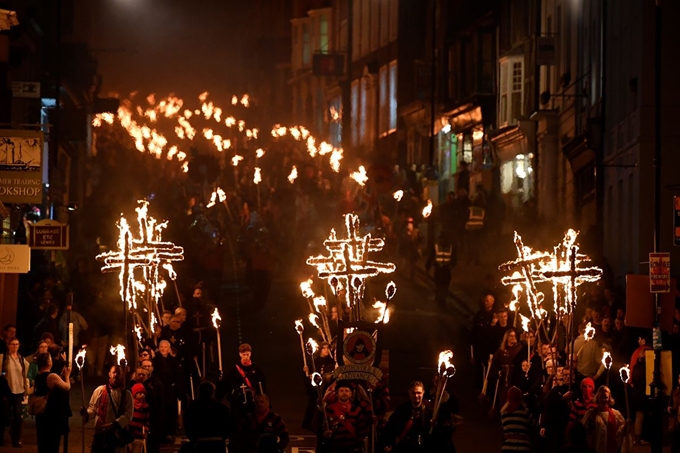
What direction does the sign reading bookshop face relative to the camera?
toward the camera

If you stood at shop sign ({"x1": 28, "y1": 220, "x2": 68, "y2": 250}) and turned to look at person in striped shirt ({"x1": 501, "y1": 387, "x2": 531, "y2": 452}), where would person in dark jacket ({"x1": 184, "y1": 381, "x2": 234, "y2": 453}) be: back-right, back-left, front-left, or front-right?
front-right

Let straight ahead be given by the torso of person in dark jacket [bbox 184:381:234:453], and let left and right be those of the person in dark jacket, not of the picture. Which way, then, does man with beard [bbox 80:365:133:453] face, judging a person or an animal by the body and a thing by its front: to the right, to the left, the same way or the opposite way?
the opposite way

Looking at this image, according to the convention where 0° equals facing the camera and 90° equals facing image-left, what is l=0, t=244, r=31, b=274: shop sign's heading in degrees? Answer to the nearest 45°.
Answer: approximately 0°

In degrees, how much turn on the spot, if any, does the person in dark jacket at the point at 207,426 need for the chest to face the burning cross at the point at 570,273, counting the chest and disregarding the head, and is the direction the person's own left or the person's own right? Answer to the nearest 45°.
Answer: approximately 45° to the person's own right

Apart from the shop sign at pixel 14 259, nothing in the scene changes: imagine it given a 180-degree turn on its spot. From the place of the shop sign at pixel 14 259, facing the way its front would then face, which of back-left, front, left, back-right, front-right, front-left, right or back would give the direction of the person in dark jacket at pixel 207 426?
back

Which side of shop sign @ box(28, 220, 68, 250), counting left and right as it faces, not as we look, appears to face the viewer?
front

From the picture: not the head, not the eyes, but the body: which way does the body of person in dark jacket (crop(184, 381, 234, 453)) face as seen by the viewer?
away from the camera

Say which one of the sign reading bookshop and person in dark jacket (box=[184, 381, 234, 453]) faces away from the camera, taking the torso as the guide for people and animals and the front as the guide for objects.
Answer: the person in dark jacket

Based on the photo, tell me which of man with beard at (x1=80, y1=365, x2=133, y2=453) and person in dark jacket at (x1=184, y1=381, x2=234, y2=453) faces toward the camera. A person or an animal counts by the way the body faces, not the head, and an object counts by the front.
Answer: the man with beard

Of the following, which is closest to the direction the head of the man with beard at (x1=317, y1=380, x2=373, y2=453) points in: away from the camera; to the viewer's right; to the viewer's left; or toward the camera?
toward the camera
